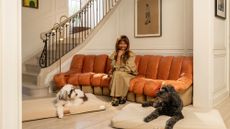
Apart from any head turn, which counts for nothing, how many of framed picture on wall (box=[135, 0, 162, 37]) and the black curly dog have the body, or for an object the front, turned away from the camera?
0

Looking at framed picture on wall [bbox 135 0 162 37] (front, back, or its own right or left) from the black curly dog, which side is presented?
front

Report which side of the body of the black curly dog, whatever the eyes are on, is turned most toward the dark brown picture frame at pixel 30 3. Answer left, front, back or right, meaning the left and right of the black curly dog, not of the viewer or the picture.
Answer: right

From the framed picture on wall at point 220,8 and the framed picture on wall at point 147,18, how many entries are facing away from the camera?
0

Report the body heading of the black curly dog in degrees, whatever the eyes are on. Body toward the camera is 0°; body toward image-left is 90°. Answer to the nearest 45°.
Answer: approximately 45°

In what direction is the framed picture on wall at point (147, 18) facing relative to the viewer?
toward the camera

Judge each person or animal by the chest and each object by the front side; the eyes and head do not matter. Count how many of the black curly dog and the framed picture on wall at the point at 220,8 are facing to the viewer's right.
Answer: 0

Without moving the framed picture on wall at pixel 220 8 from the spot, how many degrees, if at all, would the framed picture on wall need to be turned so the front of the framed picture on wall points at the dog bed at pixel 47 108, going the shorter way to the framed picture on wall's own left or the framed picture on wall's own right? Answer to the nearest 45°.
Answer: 0° — it already faces it

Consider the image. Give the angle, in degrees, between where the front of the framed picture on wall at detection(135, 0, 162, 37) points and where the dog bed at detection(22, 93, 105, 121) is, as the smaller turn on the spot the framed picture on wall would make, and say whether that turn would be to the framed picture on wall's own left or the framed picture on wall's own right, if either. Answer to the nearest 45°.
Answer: approximately 45° to the framed picture on wall's own right

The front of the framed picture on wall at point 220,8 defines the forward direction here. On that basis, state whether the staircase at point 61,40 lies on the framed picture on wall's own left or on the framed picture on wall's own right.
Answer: on the framed picture on wall's own right

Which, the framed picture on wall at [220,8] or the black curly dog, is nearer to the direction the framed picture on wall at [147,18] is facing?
the black curly dog

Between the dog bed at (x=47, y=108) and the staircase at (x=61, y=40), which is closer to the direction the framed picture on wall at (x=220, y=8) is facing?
the dog bed
